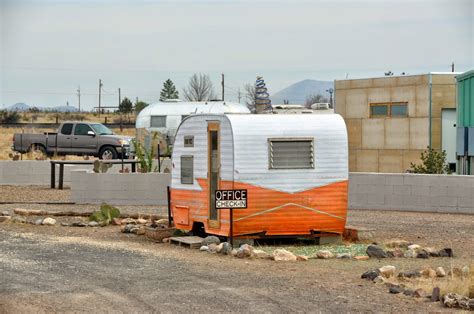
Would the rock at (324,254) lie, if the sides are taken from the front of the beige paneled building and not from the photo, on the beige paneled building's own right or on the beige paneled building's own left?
on the beige paneled building's own right

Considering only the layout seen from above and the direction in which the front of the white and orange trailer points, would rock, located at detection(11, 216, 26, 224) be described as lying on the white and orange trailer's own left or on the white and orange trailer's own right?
on the white and orange trailer's own right

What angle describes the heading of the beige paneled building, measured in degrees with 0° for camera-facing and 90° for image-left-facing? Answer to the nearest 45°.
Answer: approximately 315°

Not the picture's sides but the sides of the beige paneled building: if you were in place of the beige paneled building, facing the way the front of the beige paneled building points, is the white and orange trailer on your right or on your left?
on your right
